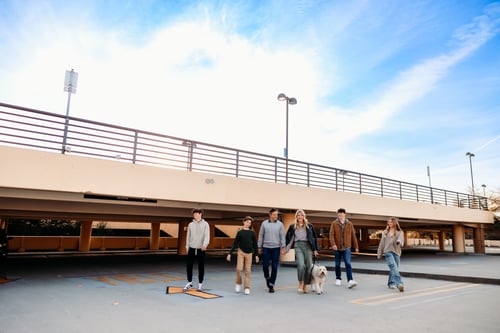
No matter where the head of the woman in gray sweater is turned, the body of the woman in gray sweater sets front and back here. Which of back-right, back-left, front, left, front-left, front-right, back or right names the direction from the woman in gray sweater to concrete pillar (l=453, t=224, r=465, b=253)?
back

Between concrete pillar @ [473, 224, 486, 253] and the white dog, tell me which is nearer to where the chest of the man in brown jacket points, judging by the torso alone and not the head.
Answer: the white dog

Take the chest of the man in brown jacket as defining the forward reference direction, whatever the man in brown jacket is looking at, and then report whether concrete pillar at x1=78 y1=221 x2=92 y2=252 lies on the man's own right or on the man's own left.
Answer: on the man's own right

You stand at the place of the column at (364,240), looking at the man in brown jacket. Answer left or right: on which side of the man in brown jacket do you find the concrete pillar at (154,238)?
right

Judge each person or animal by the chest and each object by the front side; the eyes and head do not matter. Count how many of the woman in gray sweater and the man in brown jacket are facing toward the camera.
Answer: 2

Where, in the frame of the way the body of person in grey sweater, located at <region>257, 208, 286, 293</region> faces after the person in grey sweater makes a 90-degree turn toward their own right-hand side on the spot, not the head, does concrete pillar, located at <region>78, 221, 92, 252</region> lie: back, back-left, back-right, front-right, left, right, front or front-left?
front-right

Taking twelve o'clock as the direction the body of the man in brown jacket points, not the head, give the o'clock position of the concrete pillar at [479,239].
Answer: The concrete pillar is roughly at 7 o'clock from the man in brown jacket.

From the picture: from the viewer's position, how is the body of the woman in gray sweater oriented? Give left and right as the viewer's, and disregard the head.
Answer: facing the viewer

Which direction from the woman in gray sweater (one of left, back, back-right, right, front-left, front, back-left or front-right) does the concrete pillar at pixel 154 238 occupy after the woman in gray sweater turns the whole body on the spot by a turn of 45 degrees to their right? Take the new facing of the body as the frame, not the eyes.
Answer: right

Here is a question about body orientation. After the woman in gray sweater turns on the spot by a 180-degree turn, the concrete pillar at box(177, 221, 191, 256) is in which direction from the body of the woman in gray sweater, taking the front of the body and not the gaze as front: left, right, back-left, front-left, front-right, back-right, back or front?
front-left
